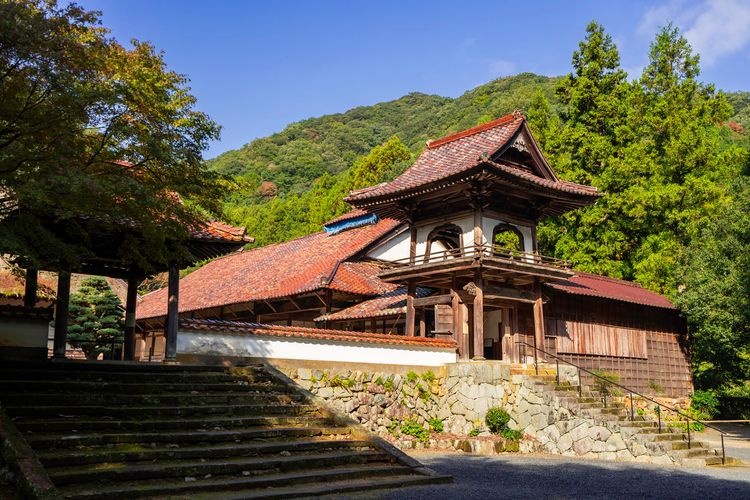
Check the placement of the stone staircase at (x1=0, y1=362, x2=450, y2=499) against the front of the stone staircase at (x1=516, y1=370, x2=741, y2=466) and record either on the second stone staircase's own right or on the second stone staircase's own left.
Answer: on the second stone staircase's own right

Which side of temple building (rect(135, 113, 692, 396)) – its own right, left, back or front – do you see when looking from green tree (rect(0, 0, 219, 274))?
right

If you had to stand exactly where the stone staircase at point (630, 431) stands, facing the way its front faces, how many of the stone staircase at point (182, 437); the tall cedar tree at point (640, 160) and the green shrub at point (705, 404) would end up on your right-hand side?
1

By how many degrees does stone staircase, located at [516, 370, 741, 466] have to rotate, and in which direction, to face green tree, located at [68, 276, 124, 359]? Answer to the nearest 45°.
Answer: approximately 135° to its right

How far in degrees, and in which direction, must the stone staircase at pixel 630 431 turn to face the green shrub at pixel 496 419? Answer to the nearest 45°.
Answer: approximately 135° to its right

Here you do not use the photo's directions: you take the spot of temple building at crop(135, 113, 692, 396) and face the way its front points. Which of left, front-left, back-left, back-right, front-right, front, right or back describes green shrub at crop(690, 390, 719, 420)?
left

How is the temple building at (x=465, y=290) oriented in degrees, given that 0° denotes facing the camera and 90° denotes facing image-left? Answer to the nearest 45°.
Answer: approximately 315°

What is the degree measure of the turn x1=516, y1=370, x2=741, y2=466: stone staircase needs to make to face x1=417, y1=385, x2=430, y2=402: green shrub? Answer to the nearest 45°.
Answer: approximately 135° to its right

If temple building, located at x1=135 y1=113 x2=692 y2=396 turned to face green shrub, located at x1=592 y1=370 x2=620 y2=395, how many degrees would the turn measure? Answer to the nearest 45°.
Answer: approximately 45° to its left

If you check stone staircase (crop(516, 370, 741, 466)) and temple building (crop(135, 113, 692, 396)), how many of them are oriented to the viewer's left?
0

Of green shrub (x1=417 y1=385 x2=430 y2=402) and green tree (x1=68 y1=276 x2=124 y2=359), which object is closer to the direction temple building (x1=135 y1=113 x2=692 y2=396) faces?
the green shrub

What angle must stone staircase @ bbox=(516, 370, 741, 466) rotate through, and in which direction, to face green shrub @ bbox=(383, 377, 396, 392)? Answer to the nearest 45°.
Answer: approximately 135° to its right
